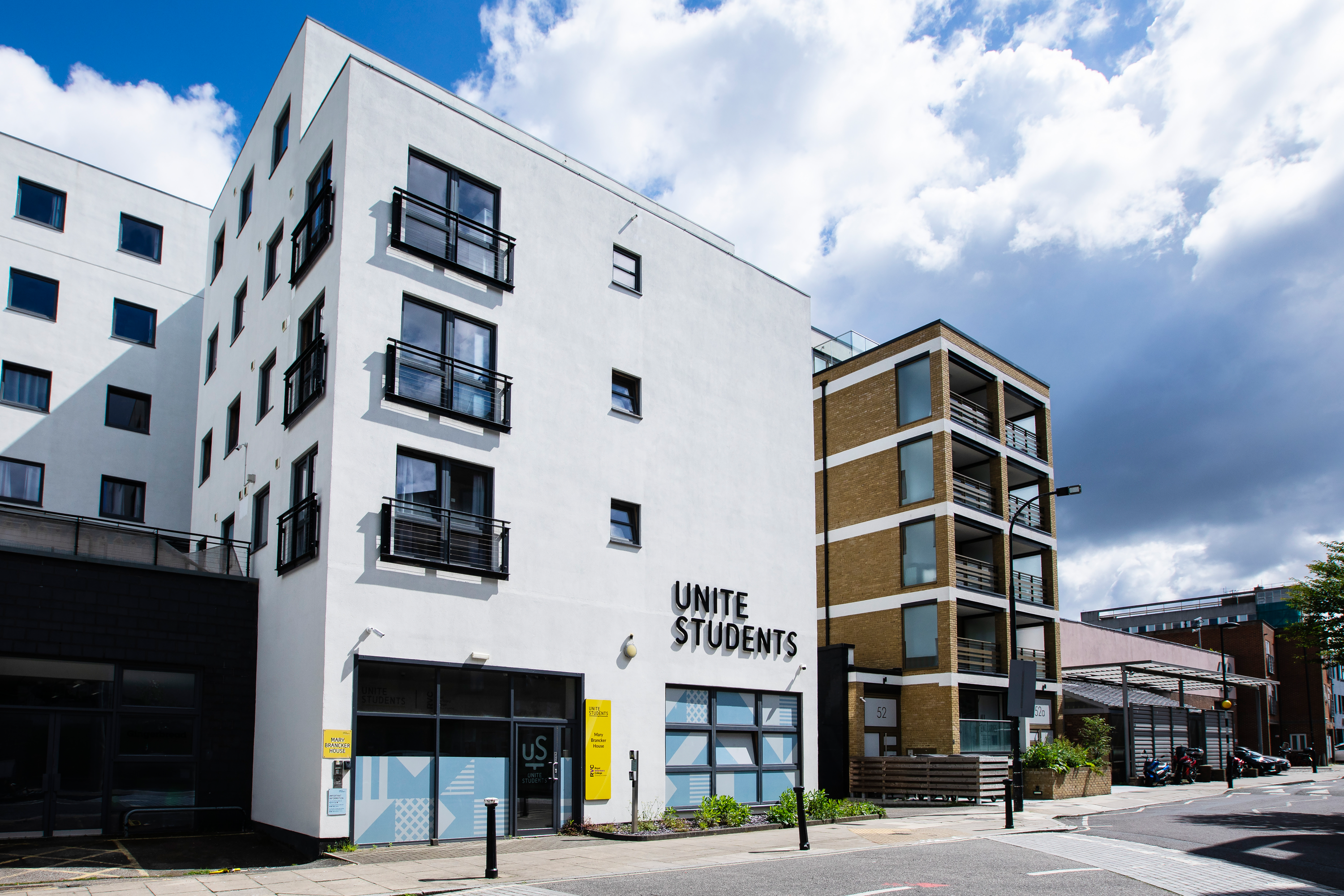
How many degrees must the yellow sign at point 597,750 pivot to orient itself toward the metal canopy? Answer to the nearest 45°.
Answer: approximately 90° to its left

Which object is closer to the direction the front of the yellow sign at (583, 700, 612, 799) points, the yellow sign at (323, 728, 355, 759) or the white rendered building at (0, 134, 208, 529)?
the yellow sign

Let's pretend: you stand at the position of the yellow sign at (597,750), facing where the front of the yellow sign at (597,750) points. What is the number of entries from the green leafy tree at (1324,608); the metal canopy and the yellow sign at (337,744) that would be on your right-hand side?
1

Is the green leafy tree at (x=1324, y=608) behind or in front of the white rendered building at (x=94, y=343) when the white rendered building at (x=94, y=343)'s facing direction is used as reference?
in front

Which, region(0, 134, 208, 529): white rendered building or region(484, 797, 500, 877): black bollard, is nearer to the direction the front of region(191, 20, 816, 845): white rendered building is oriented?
the black bollard

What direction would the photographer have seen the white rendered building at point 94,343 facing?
facing the viewer and to the right of the viewer

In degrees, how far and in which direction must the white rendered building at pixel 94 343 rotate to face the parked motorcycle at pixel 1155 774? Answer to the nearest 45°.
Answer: approximately 45° to its left

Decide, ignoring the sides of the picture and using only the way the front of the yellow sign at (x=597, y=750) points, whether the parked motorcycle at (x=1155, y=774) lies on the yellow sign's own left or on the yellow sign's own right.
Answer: on the yellow sign's own left
